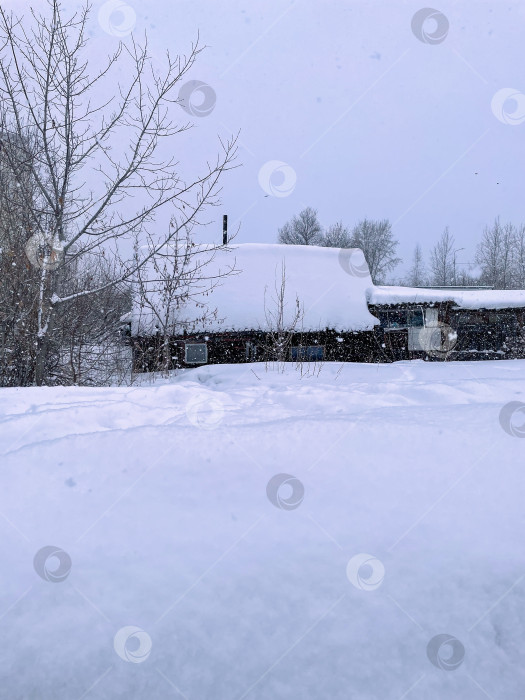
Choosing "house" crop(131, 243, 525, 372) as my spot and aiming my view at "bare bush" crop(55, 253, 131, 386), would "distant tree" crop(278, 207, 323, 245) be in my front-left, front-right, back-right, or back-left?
back-right

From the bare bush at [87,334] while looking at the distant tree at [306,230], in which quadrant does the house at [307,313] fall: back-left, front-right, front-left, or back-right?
front-right

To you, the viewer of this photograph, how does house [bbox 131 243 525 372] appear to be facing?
facing the viewer

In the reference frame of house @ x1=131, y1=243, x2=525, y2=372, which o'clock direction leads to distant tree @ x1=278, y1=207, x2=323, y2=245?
The distant tree is roughly at 6 o'clock from the house.

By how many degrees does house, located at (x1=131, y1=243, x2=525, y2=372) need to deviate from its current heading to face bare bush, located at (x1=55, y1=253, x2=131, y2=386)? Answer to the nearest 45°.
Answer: approximately 45° to its right

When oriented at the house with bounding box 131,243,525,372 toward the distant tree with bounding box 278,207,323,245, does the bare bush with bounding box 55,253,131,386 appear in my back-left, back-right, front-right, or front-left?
back-left

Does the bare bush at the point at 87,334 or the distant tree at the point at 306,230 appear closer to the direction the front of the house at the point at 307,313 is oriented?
the bare bush
